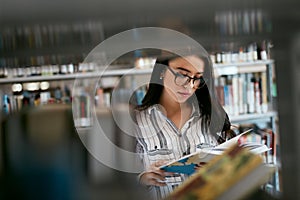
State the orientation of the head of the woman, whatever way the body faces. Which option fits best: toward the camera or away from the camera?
toward the camera

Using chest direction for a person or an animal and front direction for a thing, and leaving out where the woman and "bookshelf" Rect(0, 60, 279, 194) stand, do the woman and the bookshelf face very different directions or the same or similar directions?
same or similar directions

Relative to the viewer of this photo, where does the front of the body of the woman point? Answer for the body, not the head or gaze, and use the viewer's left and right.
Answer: facing the viewer

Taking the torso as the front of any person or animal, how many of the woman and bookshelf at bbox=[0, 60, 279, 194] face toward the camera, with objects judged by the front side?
2
